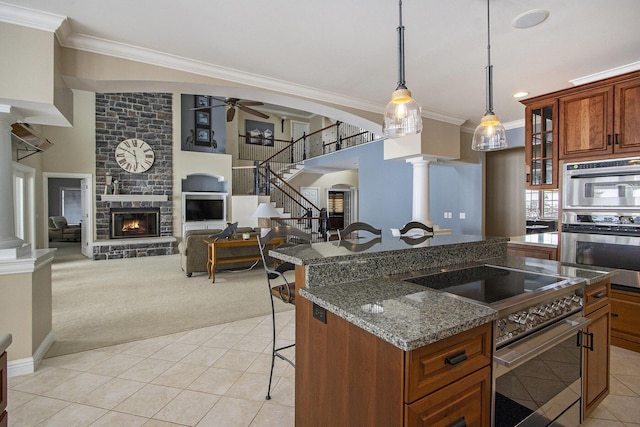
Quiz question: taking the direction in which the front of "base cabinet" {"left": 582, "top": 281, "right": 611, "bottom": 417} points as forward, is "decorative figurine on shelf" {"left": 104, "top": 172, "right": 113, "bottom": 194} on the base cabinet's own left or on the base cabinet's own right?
on the base cabinet's own right

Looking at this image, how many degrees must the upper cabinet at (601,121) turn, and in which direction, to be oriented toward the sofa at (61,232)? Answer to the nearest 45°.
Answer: approximately 45° to its right

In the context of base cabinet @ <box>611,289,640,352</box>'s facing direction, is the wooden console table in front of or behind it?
in front

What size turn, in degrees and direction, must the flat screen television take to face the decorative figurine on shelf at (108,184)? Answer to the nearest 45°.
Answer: approximately 90° to its right

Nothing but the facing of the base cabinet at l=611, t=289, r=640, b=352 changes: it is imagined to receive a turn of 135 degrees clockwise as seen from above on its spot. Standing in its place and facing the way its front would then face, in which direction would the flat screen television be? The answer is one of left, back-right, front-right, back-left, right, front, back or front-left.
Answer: left

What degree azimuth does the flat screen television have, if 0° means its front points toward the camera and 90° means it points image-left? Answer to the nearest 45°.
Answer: approximately 0°

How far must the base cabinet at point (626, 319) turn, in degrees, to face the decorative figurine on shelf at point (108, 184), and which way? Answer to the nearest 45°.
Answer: approximately 45° to its right

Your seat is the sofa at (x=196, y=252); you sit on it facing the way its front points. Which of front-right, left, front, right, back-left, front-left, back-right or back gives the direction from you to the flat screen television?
front-right

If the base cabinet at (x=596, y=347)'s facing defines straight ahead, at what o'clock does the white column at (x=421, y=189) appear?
The white column is roughly at 6 o'clock from the base cabinet.

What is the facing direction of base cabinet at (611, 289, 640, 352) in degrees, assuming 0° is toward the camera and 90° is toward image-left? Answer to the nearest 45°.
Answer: approximately 45°

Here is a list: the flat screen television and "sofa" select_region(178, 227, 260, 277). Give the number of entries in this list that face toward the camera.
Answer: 1

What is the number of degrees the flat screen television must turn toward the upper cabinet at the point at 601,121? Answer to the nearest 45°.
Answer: approximately 45° to its left

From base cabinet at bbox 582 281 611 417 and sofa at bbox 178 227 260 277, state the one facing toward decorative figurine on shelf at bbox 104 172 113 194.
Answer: the sofa
